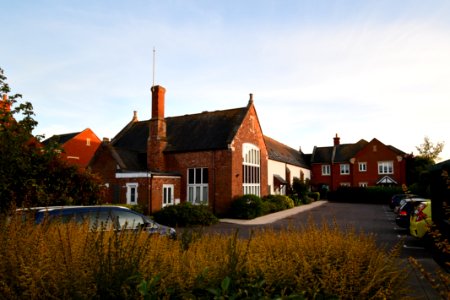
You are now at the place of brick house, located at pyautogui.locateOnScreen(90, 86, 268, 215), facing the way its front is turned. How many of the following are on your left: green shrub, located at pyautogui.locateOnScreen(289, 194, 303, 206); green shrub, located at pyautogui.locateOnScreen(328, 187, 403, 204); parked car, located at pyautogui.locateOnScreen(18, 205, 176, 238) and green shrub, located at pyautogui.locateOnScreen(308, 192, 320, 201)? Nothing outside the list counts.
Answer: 3

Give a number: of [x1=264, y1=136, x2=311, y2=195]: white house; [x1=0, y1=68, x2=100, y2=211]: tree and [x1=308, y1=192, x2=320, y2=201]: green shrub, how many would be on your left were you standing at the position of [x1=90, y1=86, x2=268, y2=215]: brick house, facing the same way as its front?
2

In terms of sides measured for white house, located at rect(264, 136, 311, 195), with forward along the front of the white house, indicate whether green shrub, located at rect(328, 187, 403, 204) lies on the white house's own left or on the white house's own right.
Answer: on the white house's own left

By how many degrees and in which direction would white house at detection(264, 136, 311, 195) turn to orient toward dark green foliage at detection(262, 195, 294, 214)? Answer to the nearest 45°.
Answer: approximately 45° to its right

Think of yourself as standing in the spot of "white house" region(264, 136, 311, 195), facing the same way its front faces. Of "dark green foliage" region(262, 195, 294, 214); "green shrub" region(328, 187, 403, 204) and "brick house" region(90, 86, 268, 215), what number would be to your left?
1

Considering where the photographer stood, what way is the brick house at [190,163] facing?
facing the viewer and to the right of the viewer

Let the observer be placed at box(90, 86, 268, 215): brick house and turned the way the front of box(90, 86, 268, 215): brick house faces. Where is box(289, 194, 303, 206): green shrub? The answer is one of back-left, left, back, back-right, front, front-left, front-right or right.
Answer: left

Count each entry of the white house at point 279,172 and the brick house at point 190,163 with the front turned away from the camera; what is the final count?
0

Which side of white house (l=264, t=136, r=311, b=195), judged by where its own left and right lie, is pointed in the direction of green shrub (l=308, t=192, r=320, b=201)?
left

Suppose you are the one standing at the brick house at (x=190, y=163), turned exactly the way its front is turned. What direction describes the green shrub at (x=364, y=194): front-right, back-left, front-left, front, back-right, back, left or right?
left

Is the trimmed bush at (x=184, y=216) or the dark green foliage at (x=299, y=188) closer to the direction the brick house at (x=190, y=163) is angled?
the trimmed bush
